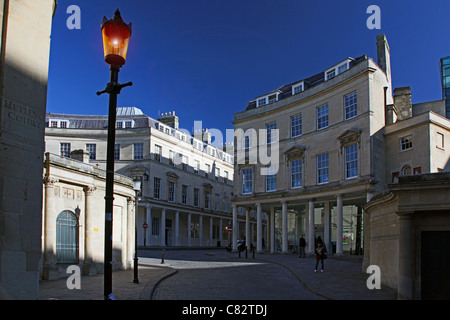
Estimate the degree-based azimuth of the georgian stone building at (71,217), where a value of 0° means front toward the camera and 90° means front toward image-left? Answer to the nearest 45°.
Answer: approximately 315°

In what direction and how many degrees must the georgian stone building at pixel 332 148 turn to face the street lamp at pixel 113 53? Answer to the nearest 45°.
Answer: approximately 45° to its left

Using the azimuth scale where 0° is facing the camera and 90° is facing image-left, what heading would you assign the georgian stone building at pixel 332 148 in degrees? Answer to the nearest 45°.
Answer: approximately 45°

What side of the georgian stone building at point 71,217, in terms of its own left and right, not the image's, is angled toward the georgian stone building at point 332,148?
left

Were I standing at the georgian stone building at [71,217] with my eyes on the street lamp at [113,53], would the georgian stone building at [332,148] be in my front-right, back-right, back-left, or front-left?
back-left

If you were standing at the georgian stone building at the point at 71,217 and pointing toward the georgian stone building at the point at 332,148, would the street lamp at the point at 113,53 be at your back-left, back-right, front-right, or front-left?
back-right

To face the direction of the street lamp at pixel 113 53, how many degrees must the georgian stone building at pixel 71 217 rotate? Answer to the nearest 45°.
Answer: approximately 45° to its right
